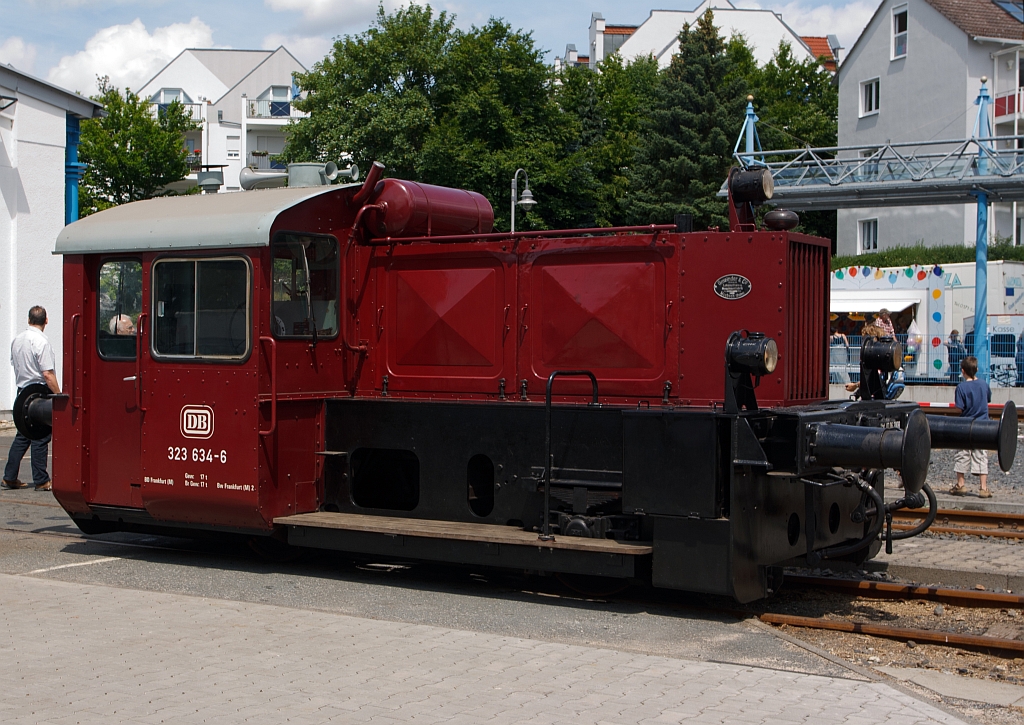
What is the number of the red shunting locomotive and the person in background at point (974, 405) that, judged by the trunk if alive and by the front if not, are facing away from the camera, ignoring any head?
1

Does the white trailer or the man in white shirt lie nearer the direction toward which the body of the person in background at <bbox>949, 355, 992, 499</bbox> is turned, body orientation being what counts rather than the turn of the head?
the white trailer

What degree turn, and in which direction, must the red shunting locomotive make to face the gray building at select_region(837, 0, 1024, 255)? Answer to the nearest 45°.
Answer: approximately 90° to its left

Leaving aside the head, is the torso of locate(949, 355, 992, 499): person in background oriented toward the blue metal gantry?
yes

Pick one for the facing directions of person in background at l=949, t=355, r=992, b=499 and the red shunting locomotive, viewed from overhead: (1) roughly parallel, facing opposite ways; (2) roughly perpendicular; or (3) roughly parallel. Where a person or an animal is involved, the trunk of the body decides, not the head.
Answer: roughly perpendicular

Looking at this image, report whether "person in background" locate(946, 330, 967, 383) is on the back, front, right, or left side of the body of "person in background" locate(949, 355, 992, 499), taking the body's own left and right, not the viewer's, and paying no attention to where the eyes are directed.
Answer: front

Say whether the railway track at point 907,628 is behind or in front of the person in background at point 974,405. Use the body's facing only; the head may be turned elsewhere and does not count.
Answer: behind

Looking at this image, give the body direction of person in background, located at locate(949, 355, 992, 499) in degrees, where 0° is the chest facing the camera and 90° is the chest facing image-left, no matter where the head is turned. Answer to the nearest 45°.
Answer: approximately 180°

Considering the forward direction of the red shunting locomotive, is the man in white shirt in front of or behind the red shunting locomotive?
behind

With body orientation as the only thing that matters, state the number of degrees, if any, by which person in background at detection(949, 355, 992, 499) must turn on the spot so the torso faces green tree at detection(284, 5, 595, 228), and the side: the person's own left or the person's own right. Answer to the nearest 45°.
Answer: approximately 45° to the person's own left

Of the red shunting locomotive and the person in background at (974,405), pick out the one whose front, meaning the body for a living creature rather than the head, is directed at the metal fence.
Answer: the person in background

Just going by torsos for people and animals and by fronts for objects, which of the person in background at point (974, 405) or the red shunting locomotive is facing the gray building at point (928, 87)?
the person in background

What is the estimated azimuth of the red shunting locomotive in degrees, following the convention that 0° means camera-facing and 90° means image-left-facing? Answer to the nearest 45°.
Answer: approximately 315°

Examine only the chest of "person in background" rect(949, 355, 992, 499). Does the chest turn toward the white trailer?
yes

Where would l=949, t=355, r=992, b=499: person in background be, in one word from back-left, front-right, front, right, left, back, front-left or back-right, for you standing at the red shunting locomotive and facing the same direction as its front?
left

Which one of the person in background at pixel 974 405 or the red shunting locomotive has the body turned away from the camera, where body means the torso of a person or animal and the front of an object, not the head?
the person in background

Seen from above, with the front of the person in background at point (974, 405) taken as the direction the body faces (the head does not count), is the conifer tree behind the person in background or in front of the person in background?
in front
